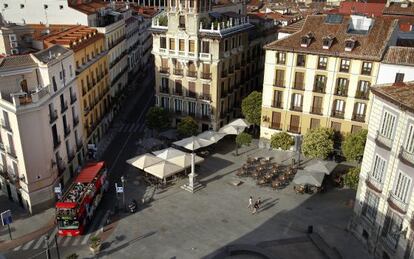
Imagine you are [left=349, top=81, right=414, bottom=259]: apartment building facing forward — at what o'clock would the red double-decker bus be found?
The red double-decker bus is roughly at 1 o'clock from the apartment building.

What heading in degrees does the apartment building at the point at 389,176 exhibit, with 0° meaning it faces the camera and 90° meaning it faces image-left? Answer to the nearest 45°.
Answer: approximately 45°

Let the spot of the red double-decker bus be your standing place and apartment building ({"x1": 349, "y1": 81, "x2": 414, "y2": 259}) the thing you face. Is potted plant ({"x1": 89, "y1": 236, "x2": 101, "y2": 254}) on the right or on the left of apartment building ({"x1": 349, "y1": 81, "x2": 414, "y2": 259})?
right

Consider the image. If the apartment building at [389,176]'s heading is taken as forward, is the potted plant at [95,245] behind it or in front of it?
in front
